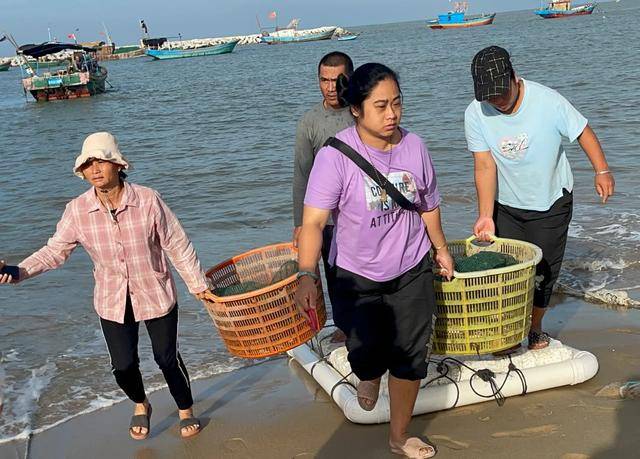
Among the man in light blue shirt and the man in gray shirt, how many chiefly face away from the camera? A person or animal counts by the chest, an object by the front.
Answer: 0

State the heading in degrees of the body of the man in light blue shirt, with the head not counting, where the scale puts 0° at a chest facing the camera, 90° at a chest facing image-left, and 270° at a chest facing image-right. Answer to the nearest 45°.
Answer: approximately 45°

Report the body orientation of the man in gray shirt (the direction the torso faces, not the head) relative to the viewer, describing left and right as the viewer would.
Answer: facing the viewer

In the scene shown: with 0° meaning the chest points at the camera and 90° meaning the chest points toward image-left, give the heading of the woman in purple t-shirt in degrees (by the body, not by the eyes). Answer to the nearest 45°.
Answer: approximately 315°

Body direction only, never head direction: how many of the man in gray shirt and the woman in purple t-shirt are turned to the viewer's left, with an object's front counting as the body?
0

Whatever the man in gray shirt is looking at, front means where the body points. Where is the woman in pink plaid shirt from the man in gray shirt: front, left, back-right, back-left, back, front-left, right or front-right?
front-right

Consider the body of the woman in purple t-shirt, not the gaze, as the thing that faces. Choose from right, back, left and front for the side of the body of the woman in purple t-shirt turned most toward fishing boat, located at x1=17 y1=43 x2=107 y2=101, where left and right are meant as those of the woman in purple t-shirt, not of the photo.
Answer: back

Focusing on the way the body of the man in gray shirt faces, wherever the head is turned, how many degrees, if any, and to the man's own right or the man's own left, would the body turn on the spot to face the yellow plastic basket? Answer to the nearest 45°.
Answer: approximately 45° to the man's own left

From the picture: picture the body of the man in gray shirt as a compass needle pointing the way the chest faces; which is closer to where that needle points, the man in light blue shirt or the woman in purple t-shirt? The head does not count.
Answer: the woman in purple t-shirt
